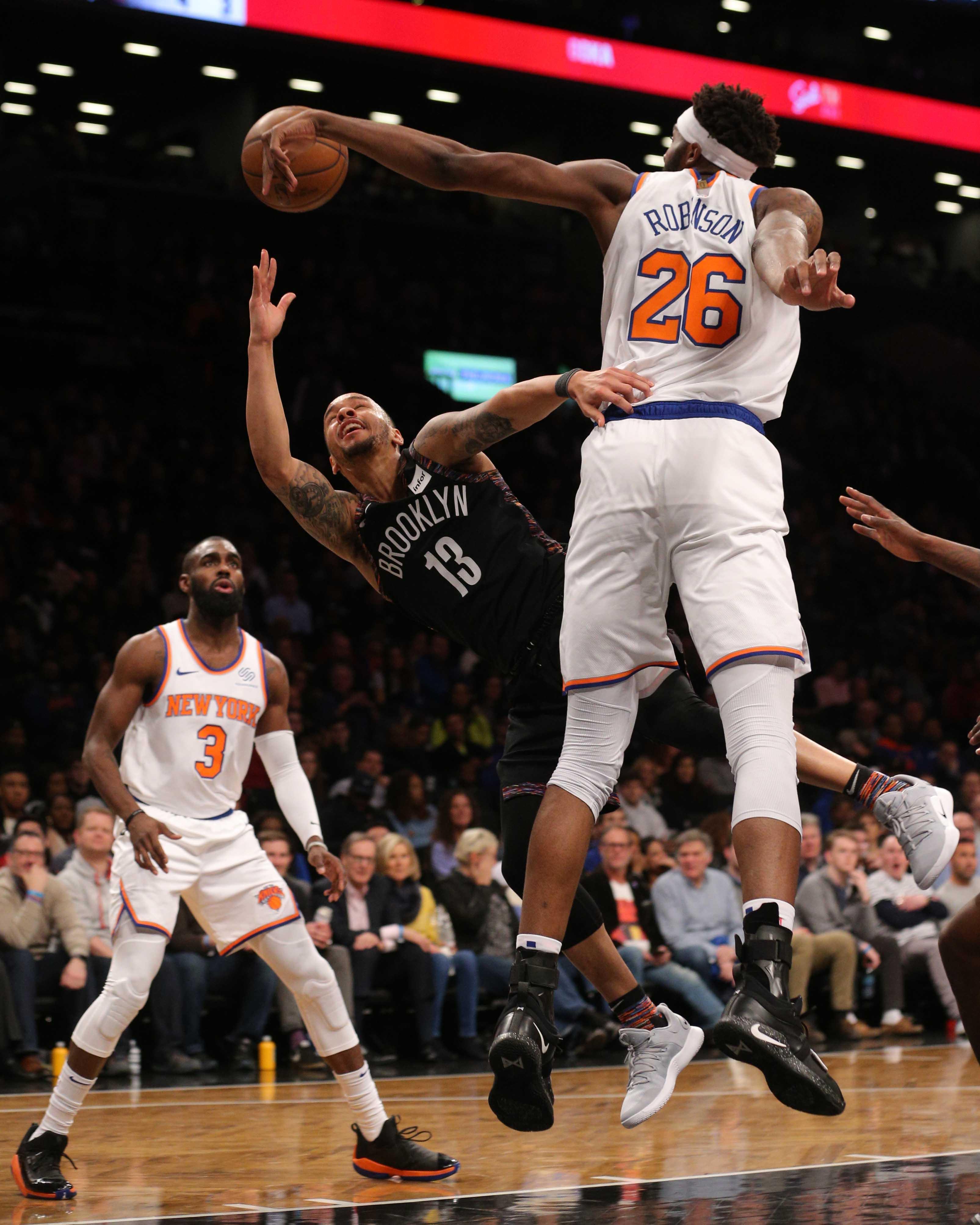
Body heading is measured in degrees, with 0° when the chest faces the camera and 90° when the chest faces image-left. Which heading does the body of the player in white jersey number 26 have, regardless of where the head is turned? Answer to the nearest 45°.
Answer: approximately 180°

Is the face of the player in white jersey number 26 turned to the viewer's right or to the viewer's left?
to the viewer's left

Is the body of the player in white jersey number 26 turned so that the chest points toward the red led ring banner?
yes

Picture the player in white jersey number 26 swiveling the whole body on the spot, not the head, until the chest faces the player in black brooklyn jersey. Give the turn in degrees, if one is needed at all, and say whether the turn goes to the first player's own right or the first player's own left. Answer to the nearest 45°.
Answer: approximately 45° to the first player's own left
